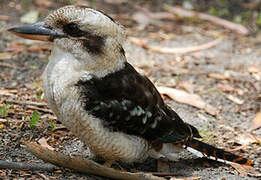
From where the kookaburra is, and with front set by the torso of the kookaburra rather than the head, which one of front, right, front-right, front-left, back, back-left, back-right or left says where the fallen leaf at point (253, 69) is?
back-right

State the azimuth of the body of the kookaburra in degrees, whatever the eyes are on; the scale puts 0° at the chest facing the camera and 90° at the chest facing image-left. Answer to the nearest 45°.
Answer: approximately 90°

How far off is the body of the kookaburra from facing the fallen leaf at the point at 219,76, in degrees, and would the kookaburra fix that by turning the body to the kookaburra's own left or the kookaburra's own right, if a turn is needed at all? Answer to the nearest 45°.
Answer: approximately 135° to the kookaburra's own right

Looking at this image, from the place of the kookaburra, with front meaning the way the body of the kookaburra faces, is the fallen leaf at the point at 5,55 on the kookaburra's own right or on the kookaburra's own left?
on the kookaburra's own right

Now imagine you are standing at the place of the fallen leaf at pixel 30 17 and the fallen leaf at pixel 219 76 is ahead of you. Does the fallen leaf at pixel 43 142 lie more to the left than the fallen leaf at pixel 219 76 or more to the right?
right

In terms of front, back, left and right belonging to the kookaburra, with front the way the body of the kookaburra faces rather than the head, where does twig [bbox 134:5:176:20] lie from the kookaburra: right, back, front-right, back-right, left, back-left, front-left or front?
right

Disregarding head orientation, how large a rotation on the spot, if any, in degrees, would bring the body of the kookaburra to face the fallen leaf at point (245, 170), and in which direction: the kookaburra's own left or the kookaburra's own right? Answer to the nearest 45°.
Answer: approximately 180°

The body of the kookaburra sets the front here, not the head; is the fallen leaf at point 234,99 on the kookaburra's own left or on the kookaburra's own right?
on the kookaburra's own right

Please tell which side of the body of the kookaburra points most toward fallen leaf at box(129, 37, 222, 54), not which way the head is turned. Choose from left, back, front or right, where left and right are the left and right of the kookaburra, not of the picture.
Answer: right
